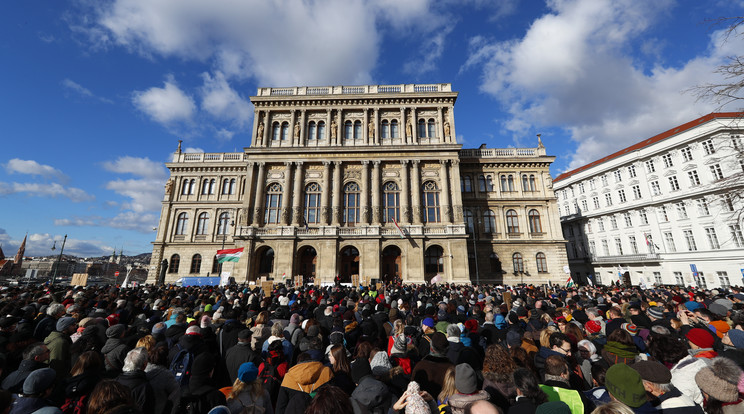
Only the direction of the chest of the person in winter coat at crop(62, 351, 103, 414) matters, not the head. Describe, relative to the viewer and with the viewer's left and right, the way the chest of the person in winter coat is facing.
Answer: facing away from the viewer and to the right of the viewer

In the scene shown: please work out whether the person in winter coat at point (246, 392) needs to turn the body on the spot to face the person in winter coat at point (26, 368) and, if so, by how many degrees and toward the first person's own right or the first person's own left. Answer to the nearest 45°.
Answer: approximately 45° to the first person's own left

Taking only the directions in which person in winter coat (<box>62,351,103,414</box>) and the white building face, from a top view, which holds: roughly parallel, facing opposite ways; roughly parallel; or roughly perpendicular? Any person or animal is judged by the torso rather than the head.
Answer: roughly perpendicular

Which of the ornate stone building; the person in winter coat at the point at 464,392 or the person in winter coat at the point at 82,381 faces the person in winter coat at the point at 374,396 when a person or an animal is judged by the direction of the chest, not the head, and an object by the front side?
the ornate stone building

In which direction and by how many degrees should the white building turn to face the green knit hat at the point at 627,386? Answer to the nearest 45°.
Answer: approximately 45° to its left

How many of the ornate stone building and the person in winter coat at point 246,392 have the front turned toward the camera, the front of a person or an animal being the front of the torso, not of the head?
1

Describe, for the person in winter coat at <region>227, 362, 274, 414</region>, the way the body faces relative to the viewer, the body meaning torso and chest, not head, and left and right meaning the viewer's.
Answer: facing away from the viewer

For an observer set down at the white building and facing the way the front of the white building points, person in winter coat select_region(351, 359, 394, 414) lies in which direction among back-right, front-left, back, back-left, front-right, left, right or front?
front-left

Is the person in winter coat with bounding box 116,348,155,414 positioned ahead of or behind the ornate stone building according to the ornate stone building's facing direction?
ahead

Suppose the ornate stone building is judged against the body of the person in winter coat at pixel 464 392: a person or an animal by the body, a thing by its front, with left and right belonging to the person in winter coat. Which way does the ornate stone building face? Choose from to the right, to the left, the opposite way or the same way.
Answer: the opposite way

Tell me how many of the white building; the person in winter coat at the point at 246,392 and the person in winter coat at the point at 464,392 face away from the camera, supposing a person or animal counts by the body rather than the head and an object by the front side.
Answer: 2

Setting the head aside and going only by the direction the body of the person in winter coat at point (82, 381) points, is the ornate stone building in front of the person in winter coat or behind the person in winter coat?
in front

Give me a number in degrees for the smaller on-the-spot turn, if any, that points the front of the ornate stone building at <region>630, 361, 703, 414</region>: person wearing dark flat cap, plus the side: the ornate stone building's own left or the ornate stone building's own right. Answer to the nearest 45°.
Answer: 0° — it already faces them

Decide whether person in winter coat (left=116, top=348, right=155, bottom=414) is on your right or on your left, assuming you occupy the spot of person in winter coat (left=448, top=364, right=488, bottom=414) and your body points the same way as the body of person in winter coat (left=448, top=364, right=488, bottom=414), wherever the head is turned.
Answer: on your left

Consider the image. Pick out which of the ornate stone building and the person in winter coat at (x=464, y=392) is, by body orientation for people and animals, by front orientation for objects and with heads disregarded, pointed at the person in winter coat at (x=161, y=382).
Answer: the ornate stone building

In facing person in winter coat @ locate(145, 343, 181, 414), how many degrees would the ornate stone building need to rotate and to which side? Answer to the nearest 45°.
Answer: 0° — it already faces them

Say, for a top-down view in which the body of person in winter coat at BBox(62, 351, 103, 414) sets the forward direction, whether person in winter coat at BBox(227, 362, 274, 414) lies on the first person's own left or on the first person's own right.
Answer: on the first person's own right

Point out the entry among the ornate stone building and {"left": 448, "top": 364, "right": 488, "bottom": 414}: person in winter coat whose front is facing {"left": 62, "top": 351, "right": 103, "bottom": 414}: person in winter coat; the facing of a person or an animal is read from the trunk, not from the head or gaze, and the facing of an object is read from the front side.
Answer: the ornate stone building

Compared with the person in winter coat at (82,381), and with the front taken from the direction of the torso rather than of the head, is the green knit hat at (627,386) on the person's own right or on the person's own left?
on the person's own right

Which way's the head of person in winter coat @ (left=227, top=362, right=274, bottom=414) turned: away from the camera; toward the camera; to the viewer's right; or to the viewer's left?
away from the camera
